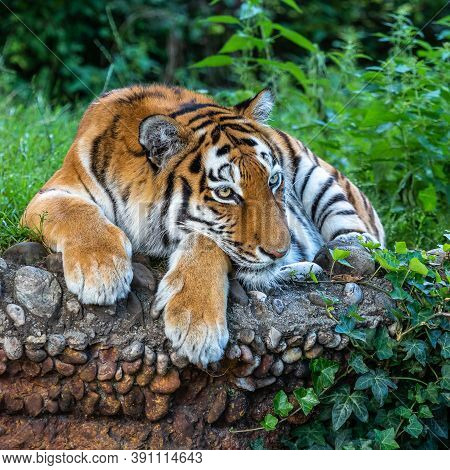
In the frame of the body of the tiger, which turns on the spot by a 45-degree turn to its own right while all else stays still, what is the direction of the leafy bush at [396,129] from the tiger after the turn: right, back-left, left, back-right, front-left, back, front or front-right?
back

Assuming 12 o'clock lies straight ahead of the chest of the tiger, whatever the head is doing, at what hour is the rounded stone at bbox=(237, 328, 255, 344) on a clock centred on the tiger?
The rounded stone is roughly at 11 o'clock from the tiger.

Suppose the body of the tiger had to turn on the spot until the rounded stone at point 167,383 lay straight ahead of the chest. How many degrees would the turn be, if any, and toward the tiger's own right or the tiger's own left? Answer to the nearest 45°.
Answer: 0° — it already faces it

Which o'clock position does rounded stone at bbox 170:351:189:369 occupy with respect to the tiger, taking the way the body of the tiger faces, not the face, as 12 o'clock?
The rounded stone is roughly at 12 o'clock from the tiger.

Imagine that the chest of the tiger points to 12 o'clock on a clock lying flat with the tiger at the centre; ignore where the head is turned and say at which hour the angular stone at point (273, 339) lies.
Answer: The angular stone is roughly at 11 o'clock from the tiger.

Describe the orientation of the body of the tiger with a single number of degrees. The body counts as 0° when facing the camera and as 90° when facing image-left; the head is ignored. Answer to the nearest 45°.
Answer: approximately 0°

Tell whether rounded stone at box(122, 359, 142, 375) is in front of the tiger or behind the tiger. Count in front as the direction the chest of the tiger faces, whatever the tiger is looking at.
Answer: in front
